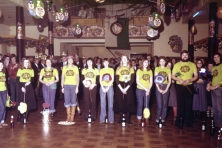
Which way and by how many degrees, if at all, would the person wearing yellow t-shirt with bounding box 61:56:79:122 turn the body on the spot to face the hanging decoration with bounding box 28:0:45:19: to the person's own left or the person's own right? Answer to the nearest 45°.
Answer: approximately 135° to the person's own right

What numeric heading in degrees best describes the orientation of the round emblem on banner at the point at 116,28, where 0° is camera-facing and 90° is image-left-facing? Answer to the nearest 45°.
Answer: approximately 0°

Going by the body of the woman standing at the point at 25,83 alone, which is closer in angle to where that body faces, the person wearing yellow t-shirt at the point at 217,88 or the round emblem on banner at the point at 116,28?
the person wearing yellow t-shirt

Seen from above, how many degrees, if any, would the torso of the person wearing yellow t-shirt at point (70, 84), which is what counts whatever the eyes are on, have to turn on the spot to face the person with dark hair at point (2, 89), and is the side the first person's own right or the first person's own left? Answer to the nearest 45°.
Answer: approximately 90° to the first person's own right

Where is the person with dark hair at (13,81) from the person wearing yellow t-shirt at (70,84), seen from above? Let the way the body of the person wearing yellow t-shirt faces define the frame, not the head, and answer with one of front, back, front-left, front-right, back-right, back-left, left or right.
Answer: back-right

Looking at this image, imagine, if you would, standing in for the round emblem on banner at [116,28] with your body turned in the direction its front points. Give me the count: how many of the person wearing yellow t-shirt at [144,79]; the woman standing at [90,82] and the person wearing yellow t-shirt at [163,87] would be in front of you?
3

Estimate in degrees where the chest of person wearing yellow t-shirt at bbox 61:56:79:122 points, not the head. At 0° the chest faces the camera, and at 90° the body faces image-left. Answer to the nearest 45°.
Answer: approximately 0°
